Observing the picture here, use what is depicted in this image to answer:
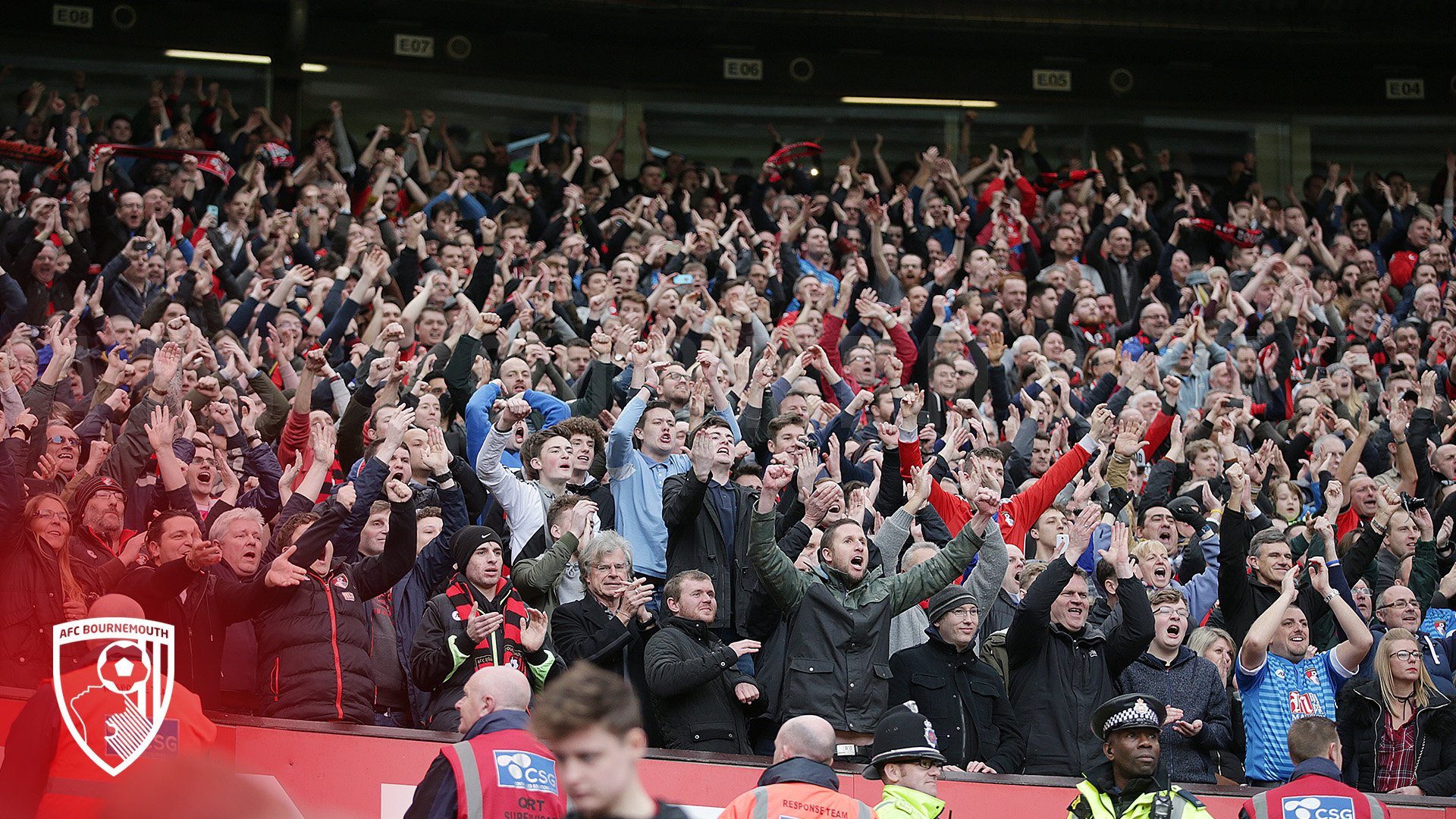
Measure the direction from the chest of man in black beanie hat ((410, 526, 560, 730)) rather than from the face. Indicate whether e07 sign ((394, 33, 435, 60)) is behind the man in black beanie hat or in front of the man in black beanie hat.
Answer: behind

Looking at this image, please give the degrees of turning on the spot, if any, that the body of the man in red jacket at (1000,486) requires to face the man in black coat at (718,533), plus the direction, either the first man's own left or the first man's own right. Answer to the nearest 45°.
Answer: approximately 45° to the first man's own right

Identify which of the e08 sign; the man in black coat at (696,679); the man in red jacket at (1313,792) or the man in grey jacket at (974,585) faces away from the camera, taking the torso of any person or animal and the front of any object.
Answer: the man in red jacket

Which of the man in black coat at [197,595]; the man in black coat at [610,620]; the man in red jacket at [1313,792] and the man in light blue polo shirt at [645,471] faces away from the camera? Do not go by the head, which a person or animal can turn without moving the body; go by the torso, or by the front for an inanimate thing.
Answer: the man in red jacket

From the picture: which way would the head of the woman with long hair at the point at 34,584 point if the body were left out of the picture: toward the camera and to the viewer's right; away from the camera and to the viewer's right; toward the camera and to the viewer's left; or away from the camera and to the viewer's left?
toward the camera and to the viewer's right

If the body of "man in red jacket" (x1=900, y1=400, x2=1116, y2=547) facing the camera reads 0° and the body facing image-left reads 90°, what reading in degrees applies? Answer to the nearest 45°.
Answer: approximately 0°

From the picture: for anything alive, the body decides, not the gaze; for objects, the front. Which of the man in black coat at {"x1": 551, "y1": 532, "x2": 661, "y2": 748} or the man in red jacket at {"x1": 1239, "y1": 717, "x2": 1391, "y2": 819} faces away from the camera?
the man in red jacket

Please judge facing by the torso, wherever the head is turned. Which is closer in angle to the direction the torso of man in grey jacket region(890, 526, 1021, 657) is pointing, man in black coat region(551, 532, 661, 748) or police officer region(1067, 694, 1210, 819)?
the police officer

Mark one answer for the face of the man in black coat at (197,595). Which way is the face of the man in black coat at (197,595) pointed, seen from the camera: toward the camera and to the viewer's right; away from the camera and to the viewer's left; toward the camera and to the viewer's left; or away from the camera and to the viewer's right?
toward the camera and to the viewer's right
